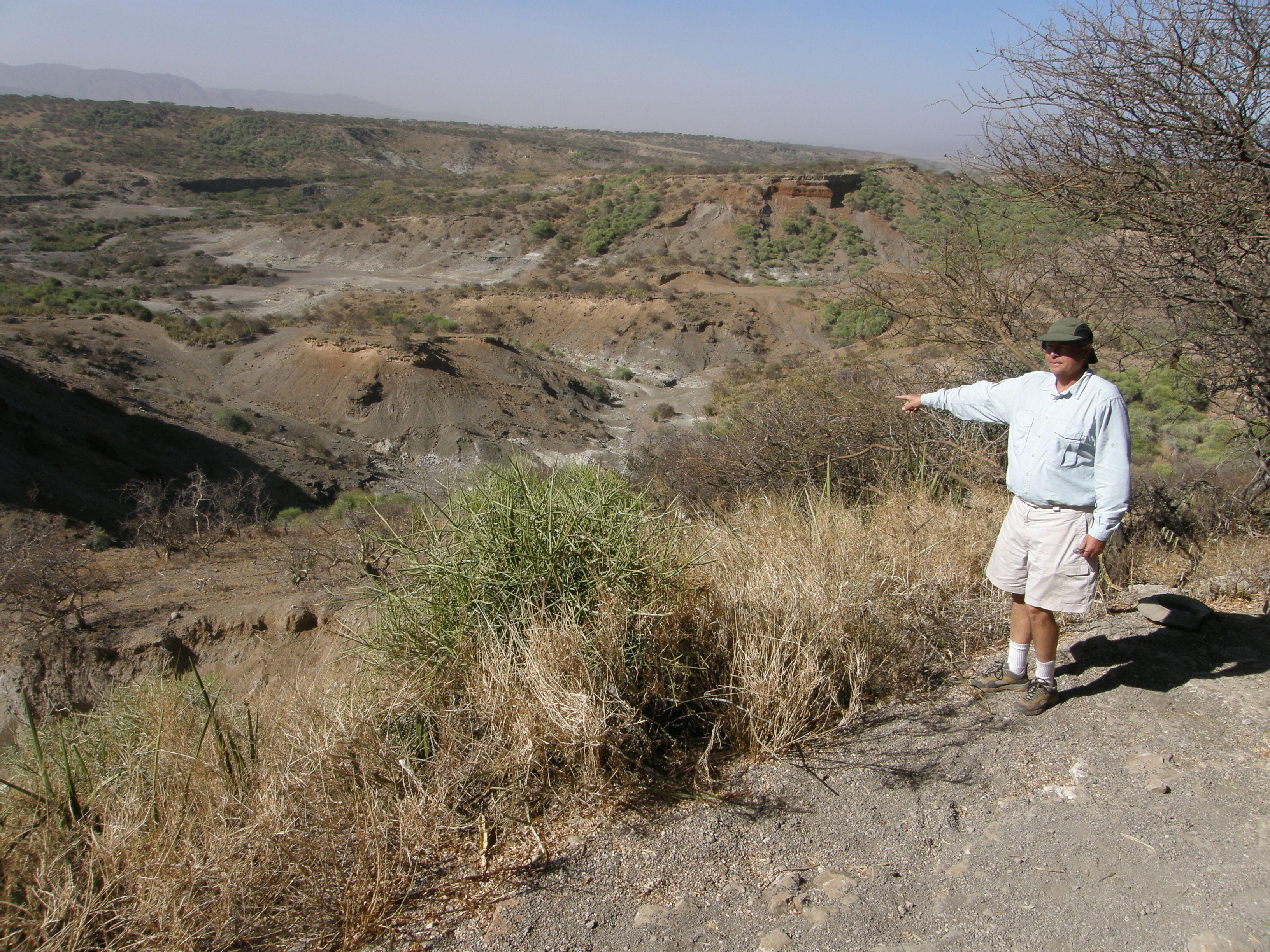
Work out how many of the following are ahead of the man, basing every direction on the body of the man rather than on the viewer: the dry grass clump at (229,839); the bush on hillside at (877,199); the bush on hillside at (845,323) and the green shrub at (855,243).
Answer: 1

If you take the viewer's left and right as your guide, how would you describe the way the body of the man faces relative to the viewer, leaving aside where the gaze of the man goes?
facing the viewer and to the left of the viewer

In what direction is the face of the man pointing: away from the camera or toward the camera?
toward the camera

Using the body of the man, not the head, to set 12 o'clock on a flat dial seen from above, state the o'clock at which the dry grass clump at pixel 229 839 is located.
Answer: The dry grass clump is roughly at 12 o'clock from the man.

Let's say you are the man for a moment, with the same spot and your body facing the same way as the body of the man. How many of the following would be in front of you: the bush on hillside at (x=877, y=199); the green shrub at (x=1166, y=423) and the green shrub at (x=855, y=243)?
0

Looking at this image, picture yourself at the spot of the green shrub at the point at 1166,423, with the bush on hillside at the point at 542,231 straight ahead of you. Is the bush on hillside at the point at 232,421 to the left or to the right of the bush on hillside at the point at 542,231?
left

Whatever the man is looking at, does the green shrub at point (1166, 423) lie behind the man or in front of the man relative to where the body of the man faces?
behind

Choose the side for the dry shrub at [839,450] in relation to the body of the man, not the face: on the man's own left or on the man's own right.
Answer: on the man's own right

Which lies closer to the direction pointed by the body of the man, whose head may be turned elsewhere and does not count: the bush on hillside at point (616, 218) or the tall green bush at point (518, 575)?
the tall green bush

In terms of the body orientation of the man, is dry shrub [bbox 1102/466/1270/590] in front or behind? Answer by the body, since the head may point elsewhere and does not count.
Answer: behind

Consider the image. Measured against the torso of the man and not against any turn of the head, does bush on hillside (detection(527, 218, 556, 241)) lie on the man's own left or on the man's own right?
on the man's own right
